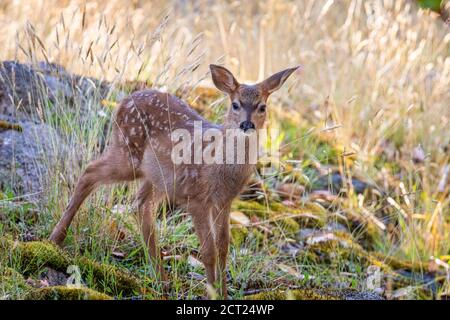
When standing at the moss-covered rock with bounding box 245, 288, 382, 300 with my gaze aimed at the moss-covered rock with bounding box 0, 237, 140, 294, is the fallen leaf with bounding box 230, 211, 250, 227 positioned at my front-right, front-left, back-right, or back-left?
front-right

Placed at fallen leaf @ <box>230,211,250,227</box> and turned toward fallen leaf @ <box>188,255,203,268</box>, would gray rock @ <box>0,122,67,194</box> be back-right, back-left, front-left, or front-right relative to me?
front-right

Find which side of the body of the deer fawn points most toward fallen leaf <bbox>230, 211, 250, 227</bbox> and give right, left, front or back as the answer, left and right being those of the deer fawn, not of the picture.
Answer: left

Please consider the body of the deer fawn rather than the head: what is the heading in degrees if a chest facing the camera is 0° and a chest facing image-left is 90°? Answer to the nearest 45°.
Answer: approximately 315°

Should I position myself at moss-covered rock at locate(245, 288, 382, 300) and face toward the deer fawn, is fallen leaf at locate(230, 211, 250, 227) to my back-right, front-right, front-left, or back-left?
front-right

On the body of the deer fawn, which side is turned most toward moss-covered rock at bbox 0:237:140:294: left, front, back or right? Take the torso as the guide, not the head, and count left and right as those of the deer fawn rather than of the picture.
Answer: right

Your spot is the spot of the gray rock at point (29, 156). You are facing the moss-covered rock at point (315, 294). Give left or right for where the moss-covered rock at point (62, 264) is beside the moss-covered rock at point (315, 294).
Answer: right

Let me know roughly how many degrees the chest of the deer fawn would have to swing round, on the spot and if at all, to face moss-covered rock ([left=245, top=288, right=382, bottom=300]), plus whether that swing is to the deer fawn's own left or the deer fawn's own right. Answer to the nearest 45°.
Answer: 0° — it already faces it

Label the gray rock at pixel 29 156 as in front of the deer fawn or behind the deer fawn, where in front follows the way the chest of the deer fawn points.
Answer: behind
